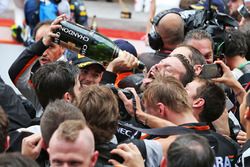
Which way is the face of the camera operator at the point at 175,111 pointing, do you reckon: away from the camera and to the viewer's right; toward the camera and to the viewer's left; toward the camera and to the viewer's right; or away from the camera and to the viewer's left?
away from the camera and to the viewer's left

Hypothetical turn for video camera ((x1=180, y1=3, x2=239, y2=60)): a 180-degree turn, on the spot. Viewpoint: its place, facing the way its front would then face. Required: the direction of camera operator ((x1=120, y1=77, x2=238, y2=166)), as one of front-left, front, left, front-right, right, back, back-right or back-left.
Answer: right

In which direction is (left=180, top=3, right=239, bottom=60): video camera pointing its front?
to the viewer's left

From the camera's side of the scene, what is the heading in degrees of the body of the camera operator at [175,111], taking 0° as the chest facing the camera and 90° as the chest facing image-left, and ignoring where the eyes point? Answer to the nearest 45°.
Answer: approximately 135°

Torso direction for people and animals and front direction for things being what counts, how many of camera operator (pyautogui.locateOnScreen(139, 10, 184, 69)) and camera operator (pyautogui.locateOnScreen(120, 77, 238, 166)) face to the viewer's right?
0
